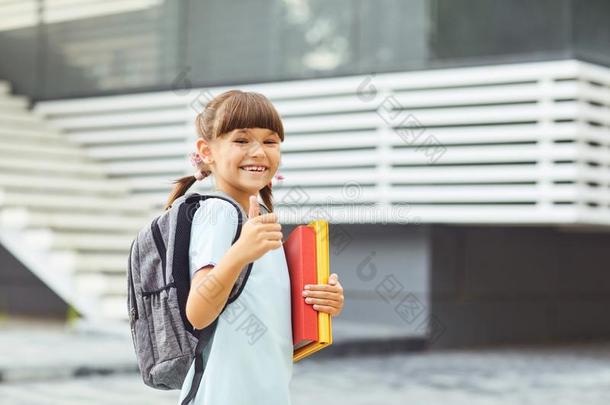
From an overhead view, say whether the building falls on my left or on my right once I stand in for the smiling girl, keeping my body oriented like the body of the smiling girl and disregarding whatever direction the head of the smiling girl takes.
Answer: on my left

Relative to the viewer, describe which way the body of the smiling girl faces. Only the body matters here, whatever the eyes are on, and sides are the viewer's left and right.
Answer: facing the viewer and to the right of the viewer

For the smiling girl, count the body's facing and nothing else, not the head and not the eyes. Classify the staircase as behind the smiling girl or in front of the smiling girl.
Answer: behind
